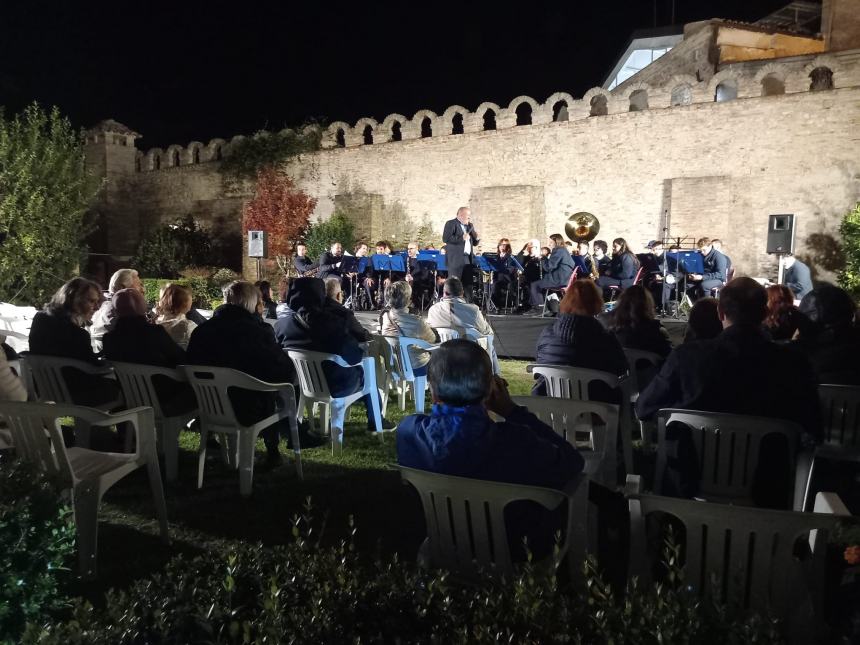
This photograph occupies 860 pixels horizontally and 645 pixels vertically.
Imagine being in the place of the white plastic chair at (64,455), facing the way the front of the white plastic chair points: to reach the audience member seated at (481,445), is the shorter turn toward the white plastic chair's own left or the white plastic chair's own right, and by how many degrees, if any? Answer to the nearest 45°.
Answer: approximately 90° to the white plastic chair's own right

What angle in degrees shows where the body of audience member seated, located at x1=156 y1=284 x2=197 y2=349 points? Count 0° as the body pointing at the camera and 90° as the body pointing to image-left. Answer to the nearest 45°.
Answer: approximately 225°

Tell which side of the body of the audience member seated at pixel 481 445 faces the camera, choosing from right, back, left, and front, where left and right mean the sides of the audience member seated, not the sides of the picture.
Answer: back

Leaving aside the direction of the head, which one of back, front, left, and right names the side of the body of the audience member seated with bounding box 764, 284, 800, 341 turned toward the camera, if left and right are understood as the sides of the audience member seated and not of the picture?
back

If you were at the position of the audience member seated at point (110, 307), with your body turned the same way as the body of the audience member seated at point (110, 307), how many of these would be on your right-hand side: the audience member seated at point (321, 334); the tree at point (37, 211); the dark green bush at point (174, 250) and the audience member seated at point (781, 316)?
2

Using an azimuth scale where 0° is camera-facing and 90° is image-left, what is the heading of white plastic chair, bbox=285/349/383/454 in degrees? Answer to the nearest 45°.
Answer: approximately 225°

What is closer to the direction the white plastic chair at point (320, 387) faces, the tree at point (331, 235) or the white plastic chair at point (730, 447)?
the tree

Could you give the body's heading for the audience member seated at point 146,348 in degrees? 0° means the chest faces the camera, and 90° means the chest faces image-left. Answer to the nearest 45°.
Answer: approximately 225°

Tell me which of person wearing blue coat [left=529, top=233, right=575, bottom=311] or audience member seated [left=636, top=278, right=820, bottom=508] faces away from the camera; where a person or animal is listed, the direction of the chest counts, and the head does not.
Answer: the audience member seated

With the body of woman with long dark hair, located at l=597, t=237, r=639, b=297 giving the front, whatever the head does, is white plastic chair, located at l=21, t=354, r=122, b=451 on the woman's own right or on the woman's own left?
on the woman's own left
